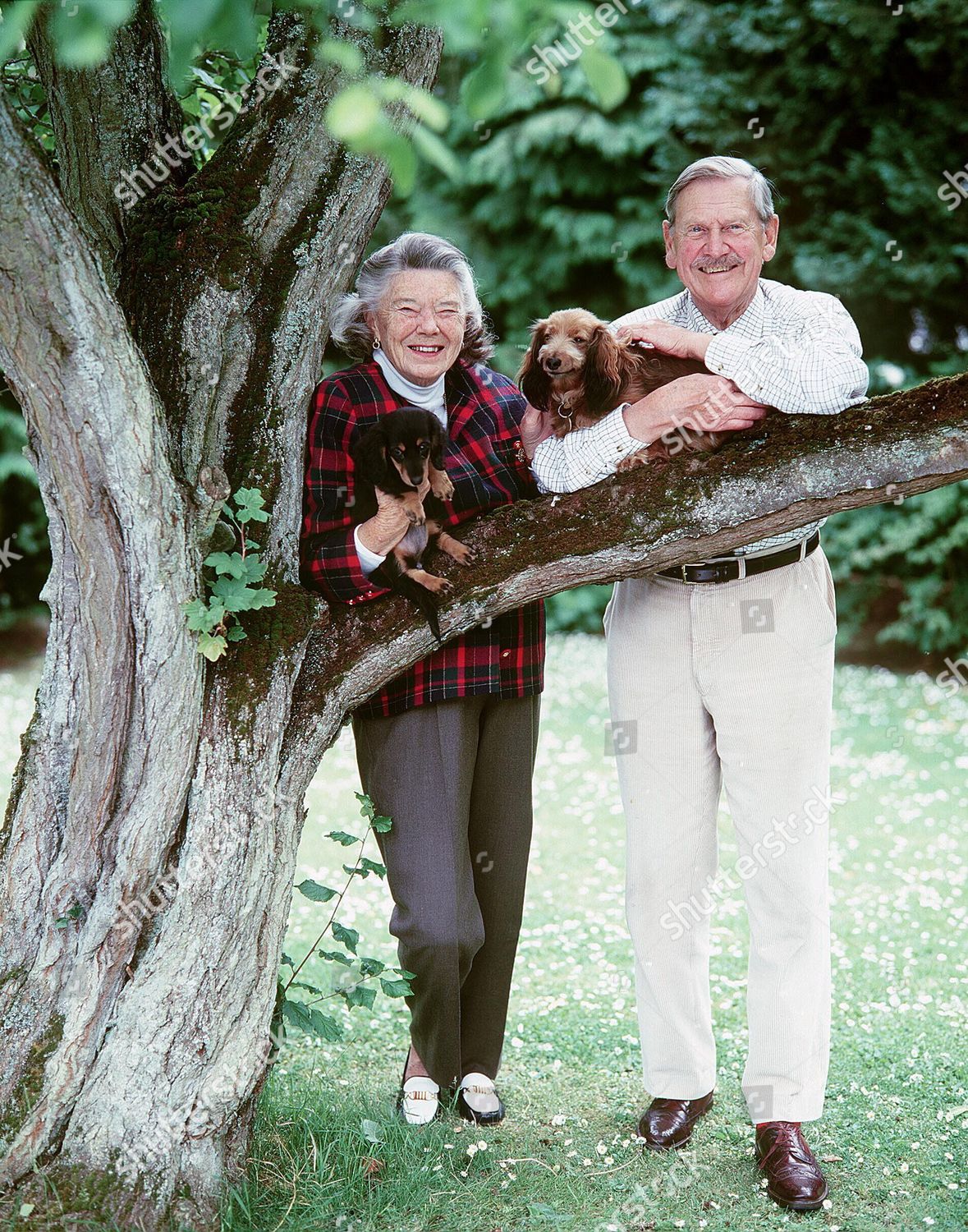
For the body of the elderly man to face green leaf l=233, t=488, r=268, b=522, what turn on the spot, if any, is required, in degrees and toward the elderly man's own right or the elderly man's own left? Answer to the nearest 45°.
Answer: approximately 45° to the elderly man's own right

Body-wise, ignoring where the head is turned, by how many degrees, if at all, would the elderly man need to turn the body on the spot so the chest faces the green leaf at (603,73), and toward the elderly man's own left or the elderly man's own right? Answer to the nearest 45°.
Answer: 0° — they already face it

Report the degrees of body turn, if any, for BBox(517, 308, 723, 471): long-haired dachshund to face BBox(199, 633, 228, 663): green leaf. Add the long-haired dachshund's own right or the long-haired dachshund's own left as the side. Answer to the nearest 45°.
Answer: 0° — it already faces it

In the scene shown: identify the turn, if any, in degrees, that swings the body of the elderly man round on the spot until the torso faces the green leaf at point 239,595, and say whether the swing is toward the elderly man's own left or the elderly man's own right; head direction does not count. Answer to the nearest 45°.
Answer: approximately 45° to the elderly man's own right

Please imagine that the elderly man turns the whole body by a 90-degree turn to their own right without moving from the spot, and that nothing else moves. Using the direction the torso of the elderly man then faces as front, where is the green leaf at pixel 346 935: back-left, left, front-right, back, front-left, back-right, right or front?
front

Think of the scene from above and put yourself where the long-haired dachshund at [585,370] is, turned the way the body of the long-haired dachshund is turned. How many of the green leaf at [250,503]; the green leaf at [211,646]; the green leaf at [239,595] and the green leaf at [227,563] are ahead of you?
4
